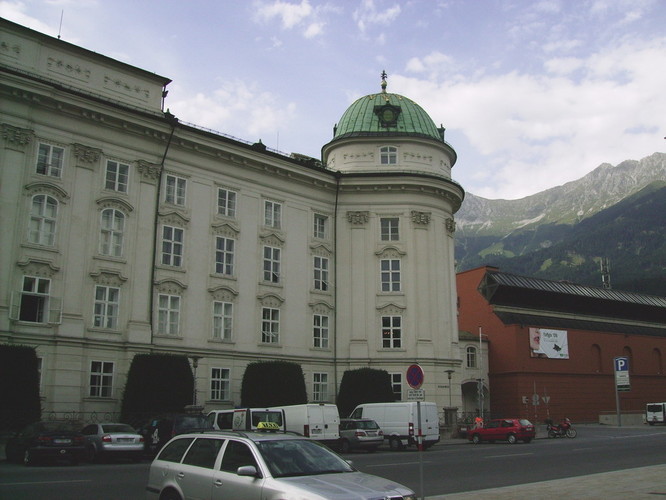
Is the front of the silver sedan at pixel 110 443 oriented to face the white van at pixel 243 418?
no

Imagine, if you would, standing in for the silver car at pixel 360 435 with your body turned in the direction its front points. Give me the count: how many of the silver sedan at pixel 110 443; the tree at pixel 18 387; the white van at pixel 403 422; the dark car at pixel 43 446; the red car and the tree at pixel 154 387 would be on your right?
2

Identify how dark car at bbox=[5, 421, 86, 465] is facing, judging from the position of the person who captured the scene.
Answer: facing away from the viewer and to the left of the viewer

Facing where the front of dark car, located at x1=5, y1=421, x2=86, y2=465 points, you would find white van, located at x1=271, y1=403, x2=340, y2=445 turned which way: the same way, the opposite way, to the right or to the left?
the same way

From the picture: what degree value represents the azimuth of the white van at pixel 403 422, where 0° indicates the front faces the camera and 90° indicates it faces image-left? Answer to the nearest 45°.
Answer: approximately 135°

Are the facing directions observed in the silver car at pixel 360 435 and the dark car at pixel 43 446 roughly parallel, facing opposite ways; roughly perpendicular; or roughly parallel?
roughly parallel

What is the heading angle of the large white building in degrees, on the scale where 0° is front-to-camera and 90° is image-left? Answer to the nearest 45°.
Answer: approximately 315°

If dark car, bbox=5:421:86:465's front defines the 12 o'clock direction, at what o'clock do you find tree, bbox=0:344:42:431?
The tree is roughly at 1 o'clock from the dark car.

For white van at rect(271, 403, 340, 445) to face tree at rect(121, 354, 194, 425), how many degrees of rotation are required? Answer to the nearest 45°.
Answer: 0° — it already faces it

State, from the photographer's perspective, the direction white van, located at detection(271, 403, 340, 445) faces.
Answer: facing away from the viewer and to the left of the viewer

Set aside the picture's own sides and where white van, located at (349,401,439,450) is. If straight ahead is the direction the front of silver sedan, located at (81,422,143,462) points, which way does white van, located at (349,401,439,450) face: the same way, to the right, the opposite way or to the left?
the same way

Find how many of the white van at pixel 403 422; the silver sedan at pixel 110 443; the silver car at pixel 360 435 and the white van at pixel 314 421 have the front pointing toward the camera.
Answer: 0

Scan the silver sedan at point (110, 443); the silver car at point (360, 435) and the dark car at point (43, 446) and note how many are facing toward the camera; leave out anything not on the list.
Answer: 0

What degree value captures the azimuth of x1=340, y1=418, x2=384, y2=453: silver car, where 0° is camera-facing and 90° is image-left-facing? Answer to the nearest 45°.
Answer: approximately 135°

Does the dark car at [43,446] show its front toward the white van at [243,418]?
no

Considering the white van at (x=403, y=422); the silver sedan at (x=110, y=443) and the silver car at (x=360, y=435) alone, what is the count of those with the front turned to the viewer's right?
0
